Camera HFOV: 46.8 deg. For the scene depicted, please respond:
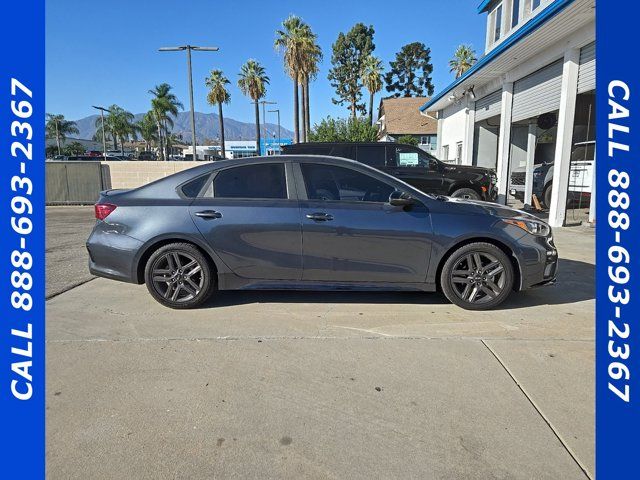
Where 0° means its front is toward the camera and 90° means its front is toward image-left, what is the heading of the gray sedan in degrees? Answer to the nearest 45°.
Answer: approximately 270°

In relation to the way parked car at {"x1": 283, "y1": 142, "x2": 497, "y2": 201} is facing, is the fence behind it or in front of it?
behind

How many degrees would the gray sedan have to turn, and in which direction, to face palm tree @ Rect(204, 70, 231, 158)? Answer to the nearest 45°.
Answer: approximately 90° to its left

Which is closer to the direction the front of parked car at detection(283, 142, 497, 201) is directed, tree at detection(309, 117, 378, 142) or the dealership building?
the dealership building

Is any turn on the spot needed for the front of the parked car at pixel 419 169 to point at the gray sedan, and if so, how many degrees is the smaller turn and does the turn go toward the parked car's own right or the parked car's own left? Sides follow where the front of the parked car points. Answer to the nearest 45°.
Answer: approximately 90° to the parked car's own right

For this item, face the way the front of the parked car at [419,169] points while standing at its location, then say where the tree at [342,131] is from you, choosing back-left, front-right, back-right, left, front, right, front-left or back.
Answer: left

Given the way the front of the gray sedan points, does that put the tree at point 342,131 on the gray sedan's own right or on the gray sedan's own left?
on the gray sedan's own left

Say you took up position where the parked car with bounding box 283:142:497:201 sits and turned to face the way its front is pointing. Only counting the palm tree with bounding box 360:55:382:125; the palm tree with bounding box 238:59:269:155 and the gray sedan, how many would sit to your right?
1

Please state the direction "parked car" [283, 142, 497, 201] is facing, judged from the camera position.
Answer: facing to the right of the viewer

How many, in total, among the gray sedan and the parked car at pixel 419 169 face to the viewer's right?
2

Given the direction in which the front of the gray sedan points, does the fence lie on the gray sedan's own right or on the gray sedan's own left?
on the gray sedan's own left

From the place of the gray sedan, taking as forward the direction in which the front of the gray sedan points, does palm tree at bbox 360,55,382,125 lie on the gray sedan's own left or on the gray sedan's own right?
on the gray sedan's own left
